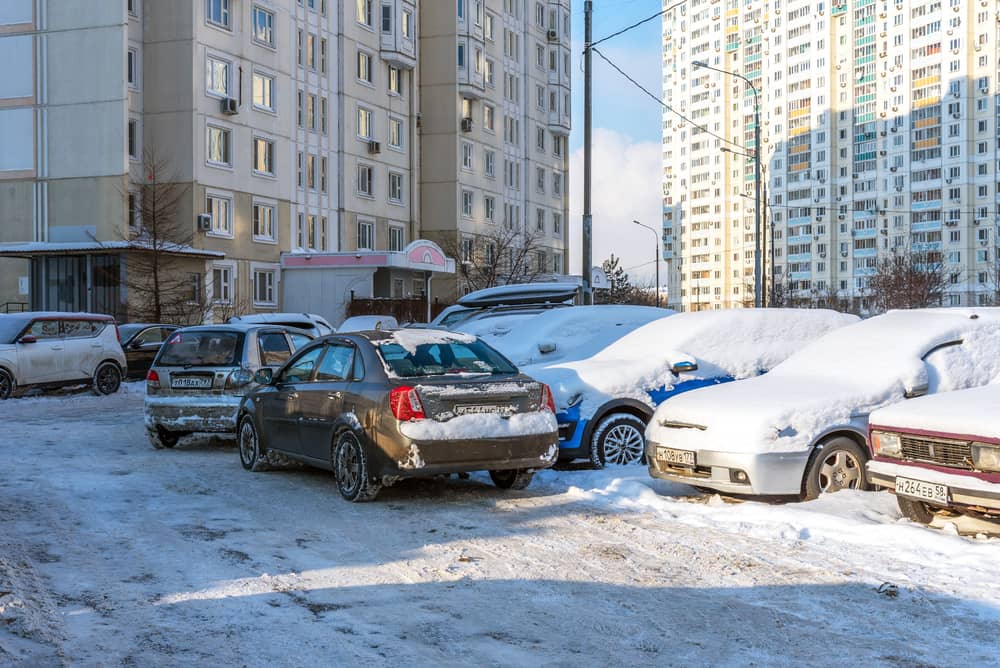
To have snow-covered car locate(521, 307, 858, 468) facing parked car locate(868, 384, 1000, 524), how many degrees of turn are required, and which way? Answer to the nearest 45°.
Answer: approximately 90° to its left

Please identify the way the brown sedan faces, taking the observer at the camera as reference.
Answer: facing away from the viewer and to the left of the viewer

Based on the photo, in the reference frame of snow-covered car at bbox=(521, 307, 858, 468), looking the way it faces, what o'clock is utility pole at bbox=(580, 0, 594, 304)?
The utility pole is roughly at 4 o'clock from the snow-covered car.

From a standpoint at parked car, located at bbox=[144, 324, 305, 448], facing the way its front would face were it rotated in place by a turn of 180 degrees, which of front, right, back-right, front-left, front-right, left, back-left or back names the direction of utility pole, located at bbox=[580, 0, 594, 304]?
back

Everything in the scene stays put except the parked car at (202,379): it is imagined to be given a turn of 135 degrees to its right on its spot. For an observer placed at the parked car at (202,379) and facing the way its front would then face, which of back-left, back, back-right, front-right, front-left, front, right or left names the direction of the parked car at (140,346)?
back

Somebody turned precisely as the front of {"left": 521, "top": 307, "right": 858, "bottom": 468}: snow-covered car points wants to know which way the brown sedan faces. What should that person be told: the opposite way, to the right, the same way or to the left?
to the right

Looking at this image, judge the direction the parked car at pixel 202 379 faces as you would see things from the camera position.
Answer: facing away from the viewer and to the right of the viewer

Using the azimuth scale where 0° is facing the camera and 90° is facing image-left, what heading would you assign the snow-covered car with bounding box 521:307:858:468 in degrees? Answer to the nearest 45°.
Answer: approximately 45°

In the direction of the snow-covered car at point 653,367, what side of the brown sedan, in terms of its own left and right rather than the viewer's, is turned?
right

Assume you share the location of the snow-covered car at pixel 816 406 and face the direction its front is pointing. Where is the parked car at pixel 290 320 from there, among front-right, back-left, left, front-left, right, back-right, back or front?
right

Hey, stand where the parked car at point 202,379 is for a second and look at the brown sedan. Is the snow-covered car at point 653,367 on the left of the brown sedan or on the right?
left

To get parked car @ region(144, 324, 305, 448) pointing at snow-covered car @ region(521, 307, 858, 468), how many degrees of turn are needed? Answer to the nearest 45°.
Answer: approximately 90° to its right

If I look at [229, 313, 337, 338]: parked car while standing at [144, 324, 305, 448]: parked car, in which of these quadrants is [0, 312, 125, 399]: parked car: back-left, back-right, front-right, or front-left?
front-left

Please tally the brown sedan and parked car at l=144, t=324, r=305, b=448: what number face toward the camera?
0

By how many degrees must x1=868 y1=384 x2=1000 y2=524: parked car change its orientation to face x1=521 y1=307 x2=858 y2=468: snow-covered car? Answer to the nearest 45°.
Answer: approximately 90° to its right

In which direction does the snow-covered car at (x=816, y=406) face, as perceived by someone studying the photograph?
facing the viewer and to the left of the viewer
